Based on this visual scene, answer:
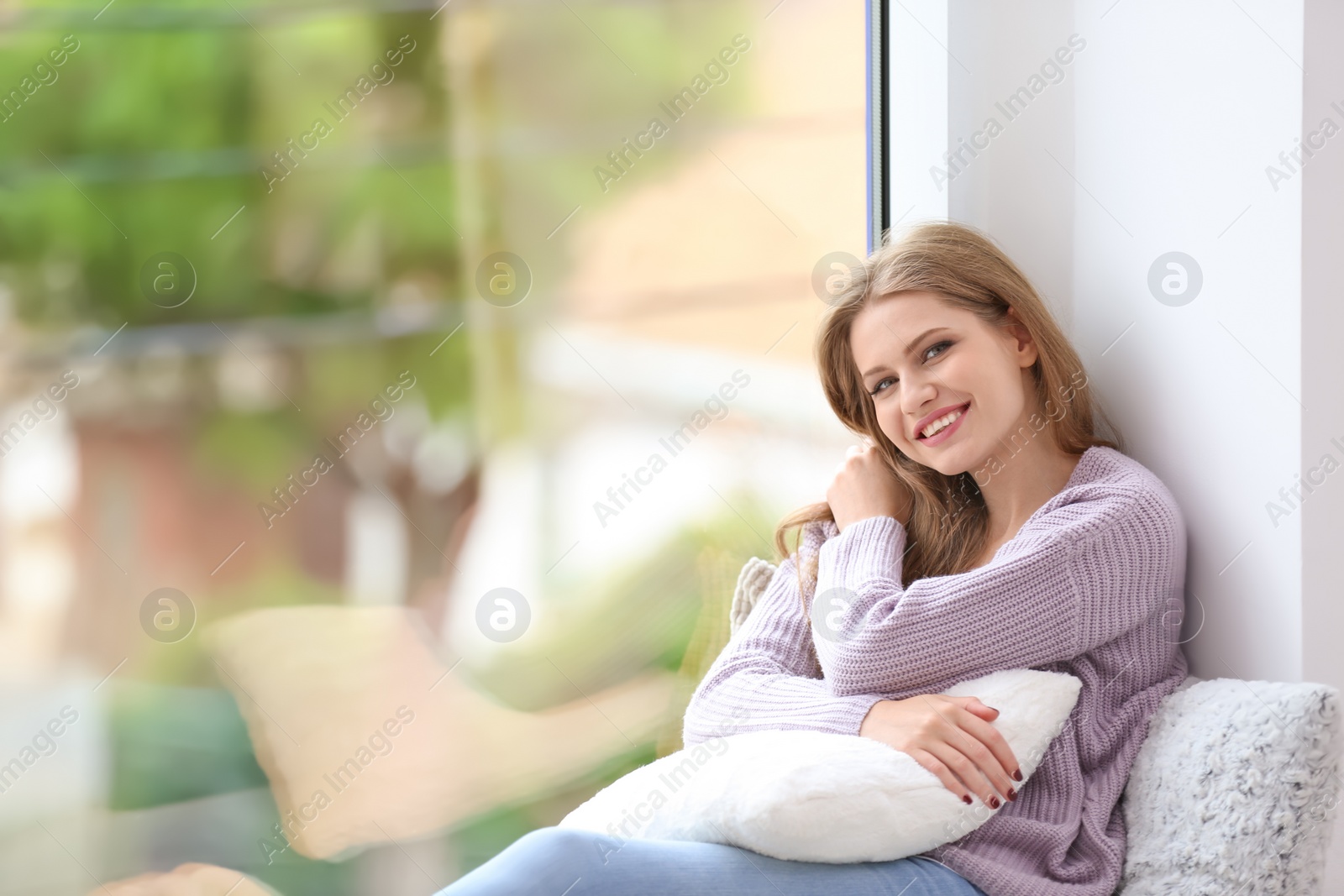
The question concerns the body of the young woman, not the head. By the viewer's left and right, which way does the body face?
facing the viewer and to the left of the viewer
